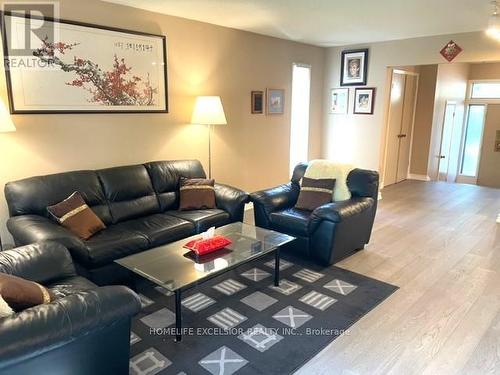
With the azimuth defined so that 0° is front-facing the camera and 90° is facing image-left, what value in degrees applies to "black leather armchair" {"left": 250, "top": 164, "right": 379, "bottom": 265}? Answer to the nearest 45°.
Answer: approximately 45°

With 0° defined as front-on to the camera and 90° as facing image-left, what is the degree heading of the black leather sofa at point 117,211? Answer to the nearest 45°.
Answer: approximately 315°

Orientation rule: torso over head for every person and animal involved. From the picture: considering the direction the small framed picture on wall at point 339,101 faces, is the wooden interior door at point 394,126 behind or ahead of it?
behind

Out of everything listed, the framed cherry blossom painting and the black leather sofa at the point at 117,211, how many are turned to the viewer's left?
0

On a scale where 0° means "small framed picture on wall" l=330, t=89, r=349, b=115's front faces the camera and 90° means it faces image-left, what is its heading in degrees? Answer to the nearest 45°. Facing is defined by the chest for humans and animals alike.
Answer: approximately 45°

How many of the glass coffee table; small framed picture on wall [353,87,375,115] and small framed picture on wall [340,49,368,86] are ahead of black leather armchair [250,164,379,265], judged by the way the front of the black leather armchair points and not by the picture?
1

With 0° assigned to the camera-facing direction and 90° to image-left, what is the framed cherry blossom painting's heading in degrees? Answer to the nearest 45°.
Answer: approximately 315°

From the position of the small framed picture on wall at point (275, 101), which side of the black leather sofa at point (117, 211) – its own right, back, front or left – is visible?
left

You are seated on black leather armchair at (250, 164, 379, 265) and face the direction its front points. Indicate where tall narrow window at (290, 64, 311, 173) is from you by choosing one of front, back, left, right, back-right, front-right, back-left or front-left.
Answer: back-right

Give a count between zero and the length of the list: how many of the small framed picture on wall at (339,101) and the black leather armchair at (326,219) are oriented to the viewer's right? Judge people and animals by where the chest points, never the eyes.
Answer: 0

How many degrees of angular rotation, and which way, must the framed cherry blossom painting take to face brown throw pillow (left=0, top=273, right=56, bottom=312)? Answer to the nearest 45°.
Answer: approximately 45° to its right

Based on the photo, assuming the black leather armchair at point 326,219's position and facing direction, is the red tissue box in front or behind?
in front
